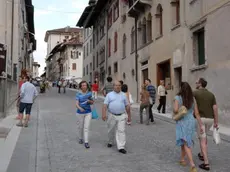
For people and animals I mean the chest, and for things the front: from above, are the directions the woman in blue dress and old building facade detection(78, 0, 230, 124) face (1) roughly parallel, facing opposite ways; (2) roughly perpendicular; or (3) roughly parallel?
roughly perpendicular

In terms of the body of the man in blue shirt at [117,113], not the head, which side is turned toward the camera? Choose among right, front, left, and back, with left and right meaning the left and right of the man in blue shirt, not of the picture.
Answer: front

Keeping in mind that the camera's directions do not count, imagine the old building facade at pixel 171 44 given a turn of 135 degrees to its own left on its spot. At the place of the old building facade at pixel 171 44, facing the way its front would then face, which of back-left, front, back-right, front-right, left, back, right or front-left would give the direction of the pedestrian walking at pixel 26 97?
back-right

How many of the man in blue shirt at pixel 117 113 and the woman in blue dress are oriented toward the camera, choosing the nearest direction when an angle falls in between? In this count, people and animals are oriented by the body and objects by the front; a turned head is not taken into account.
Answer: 1

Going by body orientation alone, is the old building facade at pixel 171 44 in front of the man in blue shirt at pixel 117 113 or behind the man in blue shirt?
behind

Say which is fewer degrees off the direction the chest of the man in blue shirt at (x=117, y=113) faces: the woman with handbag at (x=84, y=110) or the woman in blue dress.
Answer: the woman in blue dress

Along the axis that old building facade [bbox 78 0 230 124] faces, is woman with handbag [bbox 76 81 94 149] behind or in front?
in front

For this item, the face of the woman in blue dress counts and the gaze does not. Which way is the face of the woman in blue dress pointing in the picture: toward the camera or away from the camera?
away from the camera

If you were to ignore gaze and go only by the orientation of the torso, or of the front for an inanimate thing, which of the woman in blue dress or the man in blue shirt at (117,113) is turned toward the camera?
the man in blue shirt

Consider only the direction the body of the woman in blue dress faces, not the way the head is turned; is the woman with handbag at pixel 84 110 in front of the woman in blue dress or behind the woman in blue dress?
in front

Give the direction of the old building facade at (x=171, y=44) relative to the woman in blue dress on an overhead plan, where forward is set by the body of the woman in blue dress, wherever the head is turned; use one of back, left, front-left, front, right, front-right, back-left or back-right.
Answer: front-right

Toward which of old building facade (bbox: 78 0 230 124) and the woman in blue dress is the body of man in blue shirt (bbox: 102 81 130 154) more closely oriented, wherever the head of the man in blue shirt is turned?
the woman in blue dress

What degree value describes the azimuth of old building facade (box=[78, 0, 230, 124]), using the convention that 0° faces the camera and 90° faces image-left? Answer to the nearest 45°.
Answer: approximately 45°

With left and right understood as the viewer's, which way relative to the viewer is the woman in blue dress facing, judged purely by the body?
facing away from the viewer and to the left of the viewer
